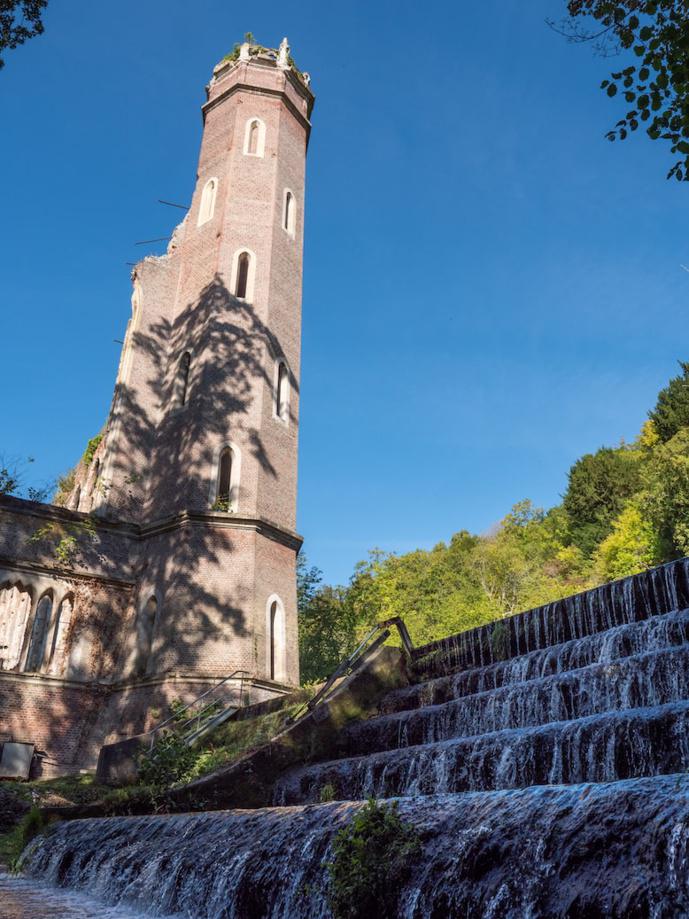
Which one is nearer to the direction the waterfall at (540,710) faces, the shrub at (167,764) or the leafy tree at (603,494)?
the shrub

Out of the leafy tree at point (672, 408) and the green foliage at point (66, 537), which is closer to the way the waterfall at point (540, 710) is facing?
the green foliage

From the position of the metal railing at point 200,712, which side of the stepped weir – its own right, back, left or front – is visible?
right

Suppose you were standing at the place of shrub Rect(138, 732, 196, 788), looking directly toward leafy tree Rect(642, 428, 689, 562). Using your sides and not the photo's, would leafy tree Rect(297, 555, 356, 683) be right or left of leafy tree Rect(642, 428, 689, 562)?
left

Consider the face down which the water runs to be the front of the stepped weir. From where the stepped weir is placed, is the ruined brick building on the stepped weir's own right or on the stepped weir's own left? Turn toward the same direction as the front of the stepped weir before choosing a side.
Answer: on the stepped weir's own right

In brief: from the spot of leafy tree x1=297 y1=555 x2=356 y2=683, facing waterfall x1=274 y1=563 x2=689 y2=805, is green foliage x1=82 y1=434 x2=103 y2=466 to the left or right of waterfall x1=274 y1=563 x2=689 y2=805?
right

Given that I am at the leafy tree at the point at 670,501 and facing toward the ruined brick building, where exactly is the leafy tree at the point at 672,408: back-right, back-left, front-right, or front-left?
back-right

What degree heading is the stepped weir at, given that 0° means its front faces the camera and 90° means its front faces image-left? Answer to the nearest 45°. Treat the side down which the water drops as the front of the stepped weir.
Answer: approximately 45°

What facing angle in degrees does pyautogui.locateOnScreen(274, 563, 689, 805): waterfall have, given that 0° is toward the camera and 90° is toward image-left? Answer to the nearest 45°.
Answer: approximately 45°

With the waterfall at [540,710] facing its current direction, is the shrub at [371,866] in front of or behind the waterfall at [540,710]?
in front

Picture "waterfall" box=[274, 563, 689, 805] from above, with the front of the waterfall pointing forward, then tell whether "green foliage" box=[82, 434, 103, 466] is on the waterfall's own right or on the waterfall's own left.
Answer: on the waterfall's own right

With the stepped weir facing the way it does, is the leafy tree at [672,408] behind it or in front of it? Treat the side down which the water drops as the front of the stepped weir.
behind
